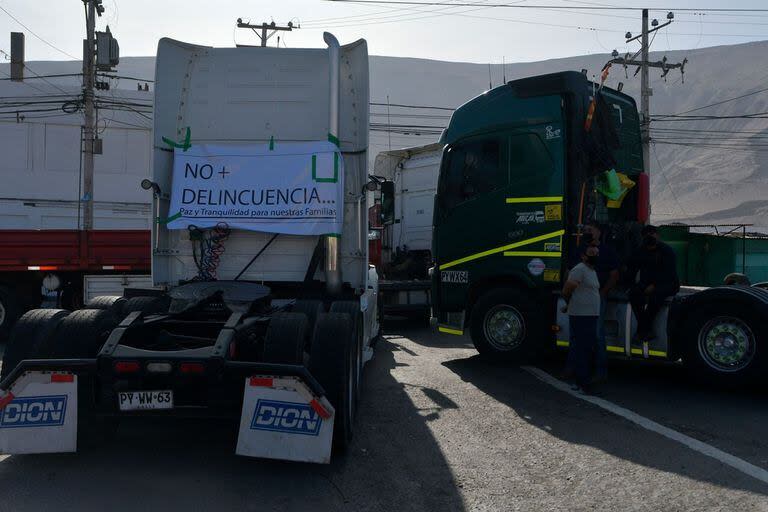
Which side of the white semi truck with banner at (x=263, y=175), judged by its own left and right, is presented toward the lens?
back

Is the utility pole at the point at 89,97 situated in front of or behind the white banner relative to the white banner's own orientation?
behind

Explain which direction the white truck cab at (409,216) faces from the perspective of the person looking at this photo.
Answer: facing away from the viewer and to the left of the viewer

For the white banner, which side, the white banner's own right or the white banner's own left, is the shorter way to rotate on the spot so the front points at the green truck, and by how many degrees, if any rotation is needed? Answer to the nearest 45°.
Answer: approximately 90° to the white banner's own left
